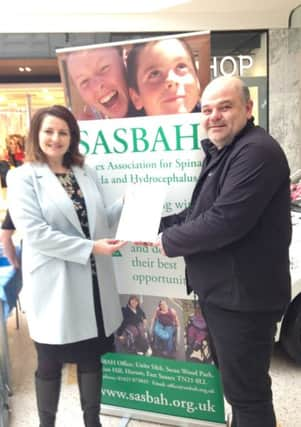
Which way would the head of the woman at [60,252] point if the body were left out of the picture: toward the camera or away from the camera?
toward the camera

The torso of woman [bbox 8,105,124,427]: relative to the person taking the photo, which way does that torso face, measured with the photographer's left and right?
facing the viewer and to the right of the viewer

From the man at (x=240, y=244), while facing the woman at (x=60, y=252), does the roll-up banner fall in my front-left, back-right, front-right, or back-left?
front-right

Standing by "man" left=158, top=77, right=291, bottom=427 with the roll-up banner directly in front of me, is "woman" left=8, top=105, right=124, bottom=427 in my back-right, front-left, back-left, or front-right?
front-left
